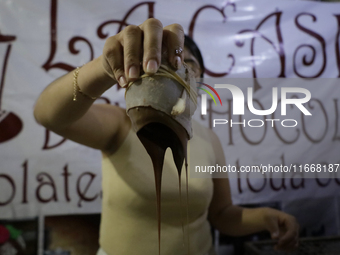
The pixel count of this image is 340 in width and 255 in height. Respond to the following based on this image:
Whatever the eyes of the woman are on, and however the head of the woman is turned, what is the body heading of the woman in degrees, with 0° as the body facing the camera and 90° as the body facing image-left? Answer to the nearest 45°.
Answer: approximately 315°

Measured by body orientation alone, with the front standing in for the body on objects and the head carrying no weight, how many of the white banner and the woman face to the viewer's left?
0

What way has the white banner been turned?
toward the camera

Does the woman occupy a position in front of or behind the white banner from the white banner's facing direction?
in front
